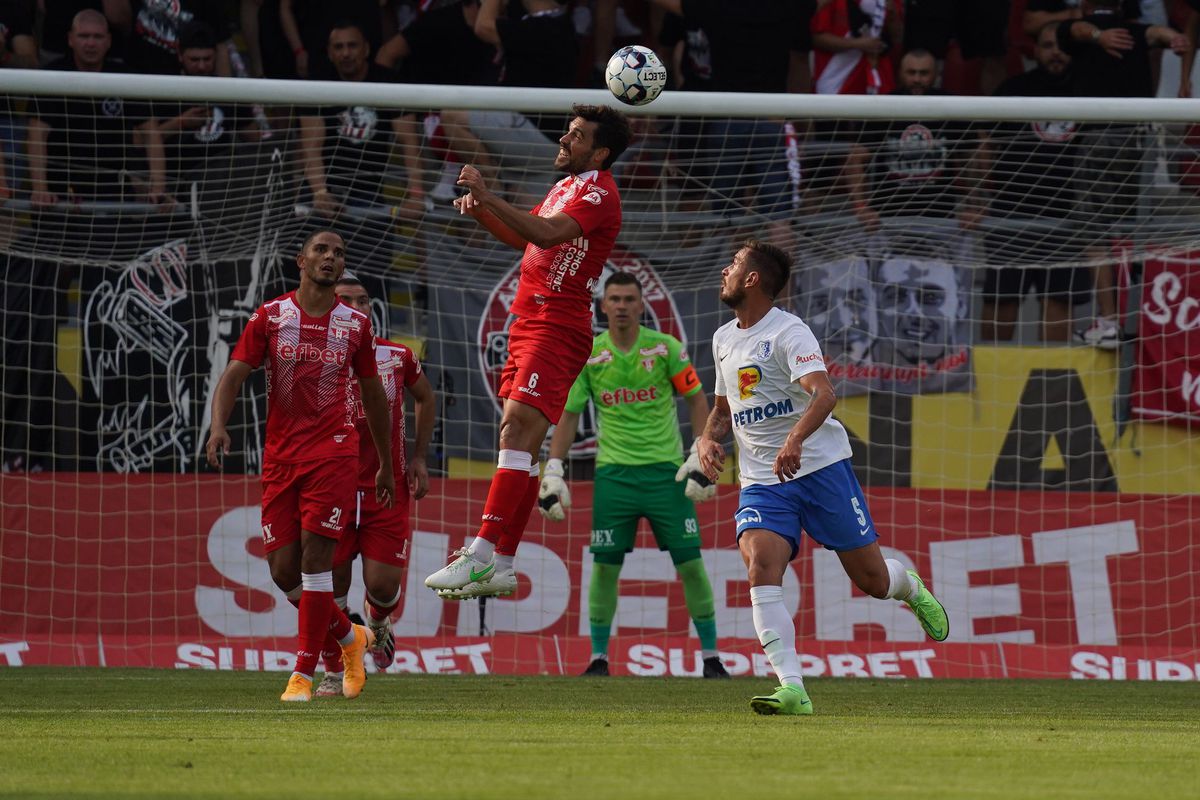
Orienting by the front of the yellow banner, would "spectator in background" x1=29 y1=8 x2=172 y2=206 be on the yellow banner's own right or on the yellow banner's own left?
on the yellow banner's own right

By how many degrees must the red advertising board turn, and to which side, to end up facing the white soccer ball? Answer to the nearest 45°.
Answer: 0° — it already faces it

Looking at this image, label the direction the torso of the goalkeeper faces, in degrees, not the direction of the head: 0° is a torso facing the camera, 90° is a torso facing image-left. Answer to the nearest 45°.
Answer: approximately 0°

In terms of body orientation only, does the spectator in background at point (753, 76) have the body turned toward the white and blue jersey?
yes

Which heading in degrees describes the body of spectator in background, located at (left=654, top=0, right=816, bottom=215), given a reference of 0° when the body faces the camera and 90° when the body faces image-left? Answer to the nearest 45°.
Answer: approximately 0°

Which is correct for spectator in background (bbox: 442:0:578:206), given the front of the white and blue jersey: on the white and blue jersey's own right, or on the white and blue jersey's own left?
on the white and blue jersey's own right

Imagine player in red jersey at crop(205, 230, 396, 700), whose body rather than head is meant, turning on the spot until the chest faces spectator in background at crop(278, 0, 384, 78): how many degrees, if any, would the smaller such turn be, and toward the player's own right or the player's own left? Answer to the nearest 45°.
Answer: approximately 180°

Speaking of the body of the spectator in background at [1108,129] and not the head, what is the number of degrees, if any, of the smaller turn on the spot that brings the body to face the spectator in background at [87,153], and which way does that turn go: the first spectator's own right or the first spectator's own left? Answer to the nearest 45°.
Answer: approximately 45° to the first spectator's own right

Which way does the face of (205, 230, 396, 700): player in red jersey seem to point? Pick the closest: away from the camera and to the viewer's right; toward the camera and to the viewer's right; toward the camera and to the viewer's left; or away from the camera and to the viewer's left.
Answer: toward the camera and to the viewer's right
